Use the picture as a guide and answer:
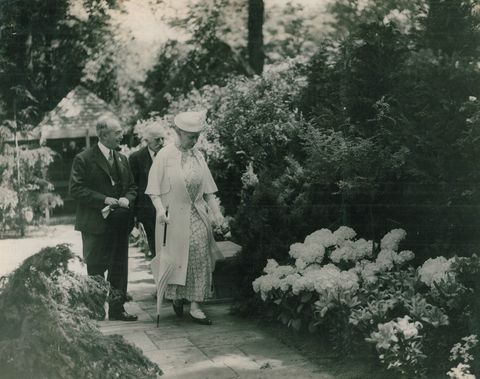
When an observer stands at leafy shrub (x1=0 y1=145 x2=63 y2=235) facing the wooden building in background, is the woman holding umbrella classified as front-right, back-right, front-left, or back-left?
back-right

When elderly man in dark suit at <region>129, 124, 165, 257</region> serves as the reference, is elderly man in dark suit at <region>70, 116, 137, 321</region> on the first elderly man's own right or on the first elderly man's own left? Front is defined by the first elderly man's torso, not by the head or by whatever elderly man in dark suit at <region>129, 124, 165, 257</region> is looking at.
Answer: on the first elderly man's own right

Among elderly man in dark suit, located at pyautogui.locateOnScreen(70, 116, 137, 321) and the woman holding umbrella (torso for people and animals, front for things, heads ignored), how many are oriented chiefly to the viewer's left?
0

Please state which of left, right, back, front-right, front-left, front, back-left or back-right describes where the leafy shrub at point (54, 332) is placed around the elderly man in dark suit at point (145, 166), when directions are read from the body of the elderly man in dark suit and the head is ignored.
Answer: front-right

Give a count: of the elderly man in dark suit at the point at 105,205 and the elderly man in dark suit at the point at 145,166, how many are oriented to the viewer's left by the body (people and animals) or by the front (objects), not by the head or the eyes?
0

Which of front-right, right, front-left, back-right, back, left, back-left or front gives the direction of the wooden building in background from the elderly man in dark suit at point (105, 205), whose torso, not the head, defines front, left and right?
back-left

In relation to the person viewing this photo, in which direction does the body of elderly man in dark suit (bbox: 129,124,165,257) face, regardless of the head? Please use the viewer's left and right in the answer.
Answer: facing the viewer and to the right of the viewer

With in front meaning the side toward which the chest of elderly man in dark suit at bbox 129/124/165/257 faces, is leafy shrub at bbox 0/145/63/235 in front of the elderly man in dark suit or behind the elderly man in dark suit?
behind

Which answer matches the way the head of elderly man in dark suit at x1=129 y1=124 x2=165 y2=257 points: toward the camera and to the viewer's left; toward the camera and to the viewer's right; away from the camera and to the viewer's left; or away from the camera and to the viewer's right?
toward the camera and to the viewer's right

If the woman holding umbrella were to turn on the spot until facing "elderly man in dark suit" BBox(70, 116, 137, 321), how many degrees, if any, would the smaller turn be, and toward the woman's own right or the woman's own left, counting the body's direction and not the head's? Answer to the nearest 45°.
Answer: approximately 135° to the woman's own right
